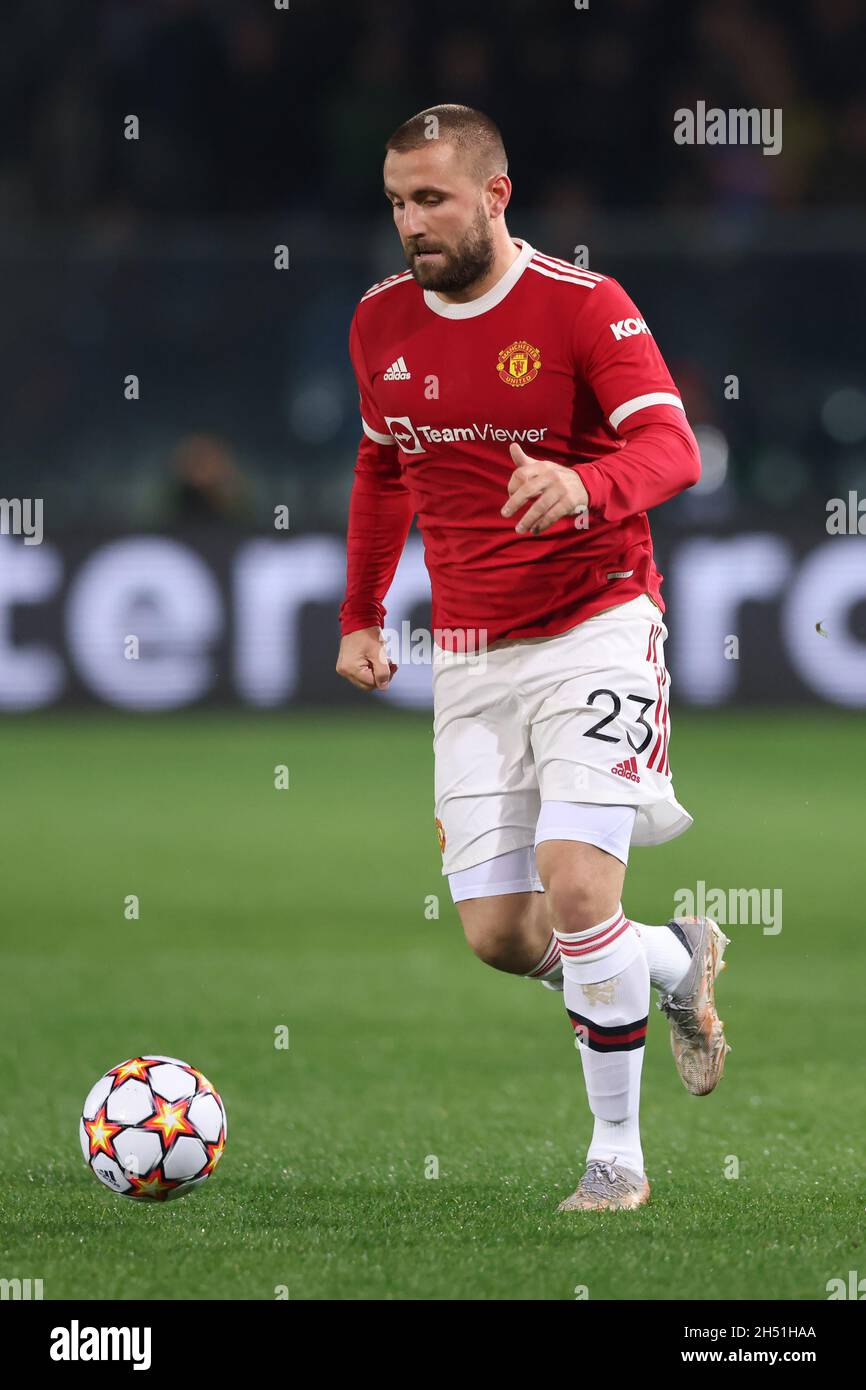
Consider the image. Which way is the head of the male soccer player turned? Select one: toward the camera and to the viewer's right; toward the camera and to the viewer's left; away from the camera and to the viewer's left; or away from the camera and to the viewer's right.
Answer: toward the camera and to the viewer's left

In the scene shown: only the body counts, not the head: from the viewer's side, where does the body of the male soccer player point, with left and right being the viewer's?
facing the viewer and to the left of the viewer
